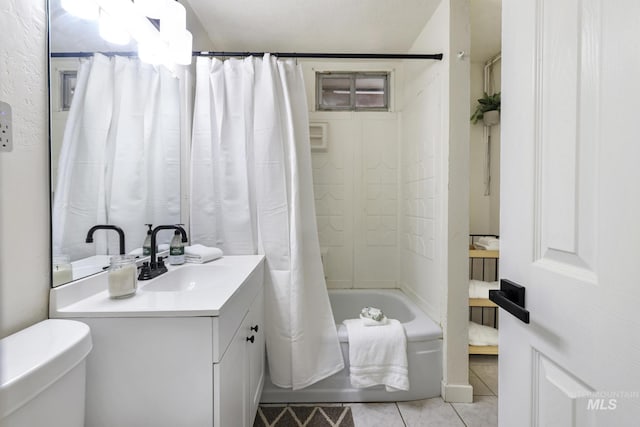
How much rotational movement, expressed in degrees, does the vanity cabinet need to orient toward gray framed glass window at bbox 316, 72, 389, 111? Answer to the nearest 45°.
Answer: approximately 45° to its left

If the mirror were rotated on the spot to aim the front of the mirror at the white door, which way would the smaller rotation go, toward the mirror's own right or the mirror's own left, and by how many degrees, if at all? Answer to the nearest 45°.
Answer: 0° — it already faces it

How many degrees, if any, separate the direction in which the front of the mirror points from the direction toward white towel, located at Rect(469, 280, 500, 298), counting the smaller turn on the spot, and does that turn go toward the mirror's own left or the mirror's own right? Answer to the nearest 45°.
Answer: approximately 45° to the mirror's own left

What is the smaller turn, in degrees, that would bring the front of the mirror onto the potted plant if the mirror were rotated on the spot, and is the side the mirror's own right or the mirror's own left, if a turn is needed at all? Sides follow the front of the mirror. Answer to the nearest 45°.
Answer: approximately 45° to the mirror's own left

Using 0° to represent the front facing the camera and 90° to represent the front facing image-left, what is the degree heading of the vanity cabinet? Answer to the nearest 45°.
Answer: approximately 270°
